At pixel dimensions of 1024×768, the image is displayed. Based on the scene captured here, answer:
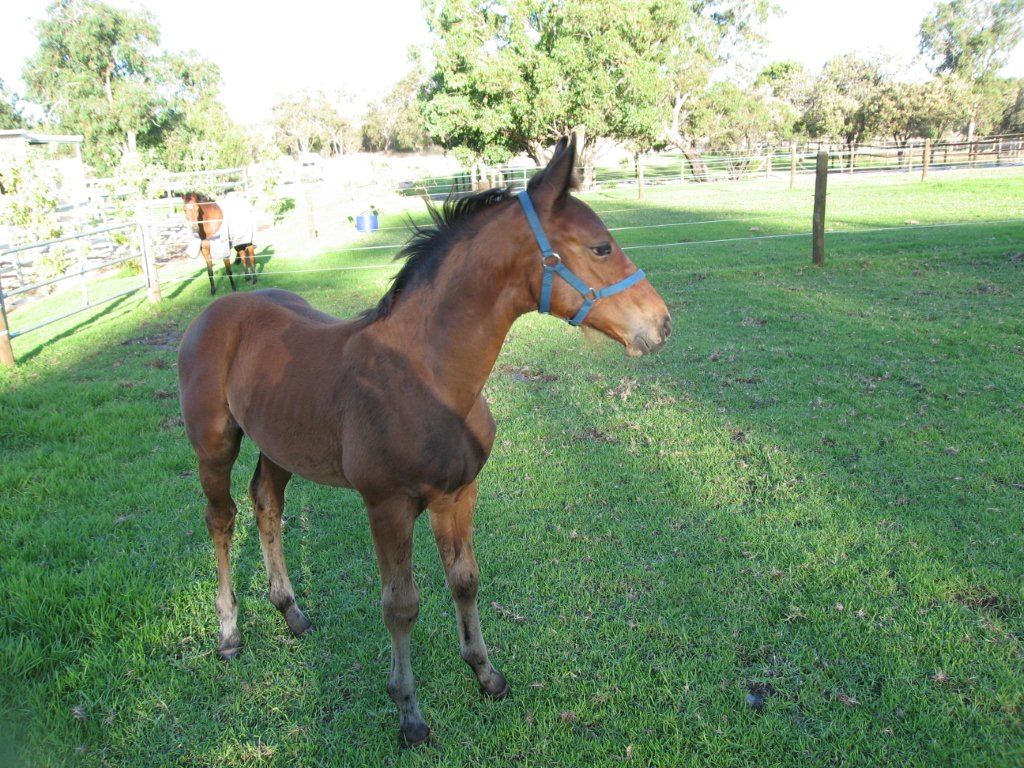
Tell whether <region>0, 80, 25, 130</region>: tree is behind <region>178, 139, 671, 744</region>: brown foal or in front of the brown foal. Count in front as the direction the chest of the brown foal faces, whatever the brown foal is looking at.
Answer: behind

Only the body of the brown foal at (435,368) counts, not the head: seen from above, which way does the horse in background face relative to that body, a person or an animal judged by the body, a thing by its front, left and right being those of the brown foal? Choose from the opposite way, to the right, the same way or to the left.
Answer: to the right

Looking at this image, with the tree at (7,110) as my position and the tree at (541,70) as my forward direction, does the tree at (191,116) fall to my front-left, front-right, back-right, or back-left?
front-left

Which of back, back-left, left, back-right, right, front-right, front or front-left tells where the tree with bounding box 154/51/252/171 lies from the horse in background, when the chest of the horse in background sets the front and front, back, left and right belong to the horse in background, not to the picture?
back-right

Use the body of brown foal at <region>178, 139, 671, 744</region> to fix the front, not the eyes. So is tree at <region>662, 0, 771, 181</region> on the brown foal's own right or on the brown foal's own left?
on the brown foal's own left

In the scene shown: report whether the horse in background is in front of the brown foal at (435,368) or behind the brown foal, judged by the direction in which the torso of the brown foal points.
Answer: behind

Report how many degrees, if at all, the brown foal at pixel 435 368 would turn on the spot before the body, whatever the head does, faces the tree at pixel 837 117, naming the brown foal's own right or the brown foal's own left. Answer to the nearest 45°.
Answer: approximately 90° to the brown foal's own left

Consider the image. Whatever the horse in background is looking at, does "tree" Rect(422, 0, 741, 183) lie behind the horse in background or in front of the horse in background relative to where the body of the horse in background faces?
behind

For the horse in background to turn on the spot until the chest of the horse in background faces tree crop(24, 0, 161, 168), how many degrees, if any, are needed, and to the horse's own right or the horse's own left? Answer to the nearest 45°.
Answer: approximately 135° to the horse's own right

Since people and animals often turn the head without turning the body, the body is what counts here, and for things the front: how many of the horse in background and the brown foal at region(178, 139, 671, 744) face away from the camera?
0

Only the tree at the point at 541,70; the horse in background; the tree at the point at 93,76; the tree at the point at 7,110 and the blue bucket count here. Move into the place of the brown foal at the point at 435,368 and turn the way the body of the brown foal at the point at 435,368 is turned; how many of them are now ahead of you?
0

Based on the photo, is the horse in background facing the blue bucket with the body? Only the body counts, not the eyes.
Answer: no

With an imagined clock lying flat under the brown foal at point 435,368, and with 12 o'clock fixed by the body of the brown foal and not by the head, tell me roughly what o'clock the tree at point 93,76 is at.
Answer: The tree is roughly at 7 o'clock from the brown foal.

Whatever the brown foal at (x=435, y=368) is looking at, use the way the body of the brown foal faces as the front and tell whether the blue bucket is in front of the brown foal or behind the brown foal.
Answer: behind
